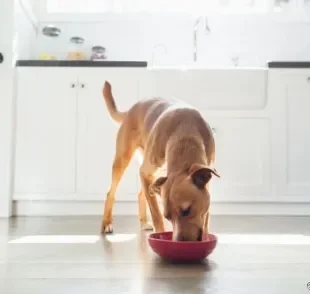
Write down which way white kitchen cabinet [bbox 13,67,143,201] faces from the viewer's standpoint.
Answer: facing the viewer

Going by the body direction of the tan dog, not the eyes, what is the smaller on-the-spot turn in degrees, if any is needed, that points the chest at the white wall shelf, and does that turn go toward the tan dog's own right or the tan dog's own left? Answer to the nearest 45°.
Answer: approximately 135° to the tan dog's own left

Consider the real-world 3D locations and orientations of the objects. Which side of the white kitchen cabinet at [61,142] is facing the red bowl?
front

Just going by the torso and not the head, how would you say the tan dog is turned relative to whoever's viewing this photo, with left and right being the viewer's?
facing the viewer and to the right of the viewer

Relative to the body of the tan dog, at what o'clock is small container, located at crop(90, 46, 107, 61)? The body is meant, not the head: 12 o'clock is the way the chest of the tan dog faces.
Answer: The small container is roughly at 7 o'clock from the tan dog.

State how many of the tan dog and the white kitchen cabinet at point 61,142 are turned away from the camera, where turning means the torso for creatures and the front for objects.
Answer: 0

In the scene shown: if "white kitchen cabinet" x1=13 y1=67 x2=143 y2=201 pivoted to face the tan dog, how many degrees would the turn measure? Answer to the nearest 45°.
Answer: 0° — it already faces it

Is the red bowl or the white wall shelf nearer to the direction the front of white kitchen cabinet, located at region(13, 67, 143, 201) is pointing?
the red bowl
